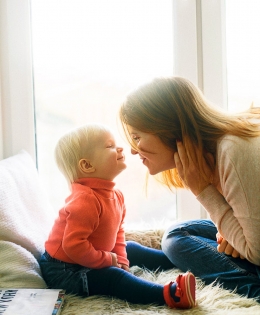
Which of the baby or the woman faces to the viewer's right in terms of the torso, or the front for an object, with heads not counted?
the baby

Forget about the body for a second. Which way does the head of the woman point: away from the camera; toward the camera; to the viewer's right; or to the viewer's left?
to the viewer's left

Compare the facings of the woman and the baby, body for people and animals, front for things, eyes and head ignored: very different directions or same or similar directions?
very different directions

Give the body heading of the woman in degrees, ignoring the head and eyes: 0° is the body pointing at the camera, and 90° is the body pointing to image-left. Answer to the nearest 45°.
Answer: approximately 90°

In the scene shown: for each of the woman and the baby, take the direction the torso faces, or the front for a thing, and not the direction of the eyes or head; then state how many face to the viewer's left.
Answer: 1

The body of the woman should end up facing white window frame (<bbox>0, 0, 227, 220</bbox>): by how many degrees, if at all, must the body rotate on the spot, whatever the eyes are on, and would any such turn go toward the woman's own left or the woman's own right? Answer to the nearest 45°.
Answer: approximately 45° to the woman's own right

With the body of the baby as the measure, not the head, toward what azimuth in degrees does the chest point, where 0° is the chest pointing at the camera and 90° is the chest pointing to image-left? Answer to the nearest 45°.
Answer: approximately 270°

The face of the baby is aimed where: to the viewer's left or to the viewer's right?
to the viewer's right
